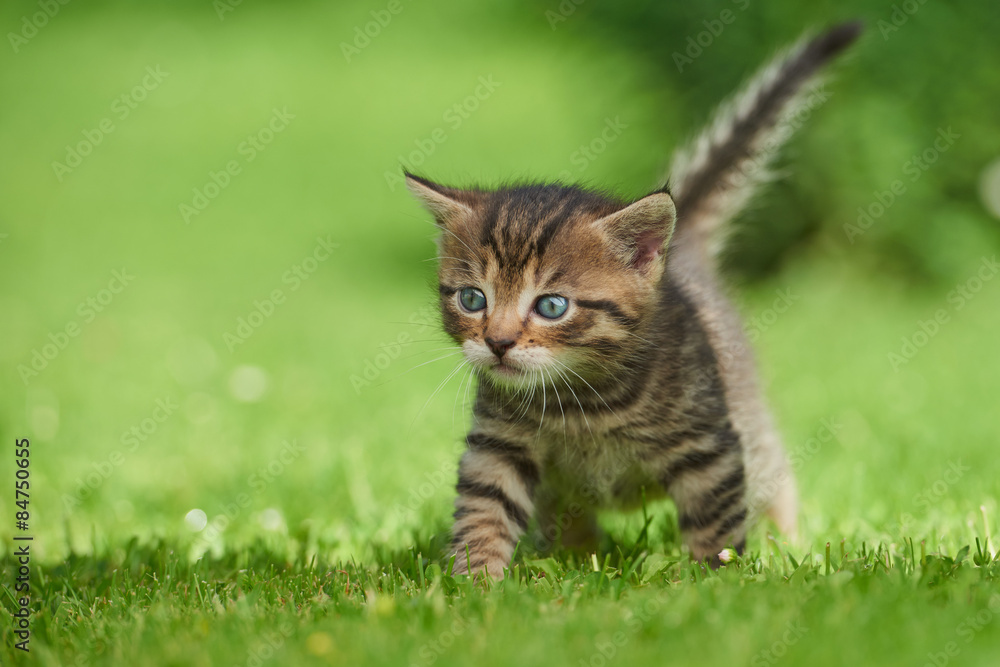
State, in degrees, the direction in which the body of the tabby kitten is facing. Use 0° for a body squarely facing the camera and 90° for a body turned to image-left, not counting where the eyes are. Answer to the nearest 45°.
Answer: approximately 45°
